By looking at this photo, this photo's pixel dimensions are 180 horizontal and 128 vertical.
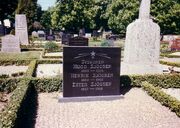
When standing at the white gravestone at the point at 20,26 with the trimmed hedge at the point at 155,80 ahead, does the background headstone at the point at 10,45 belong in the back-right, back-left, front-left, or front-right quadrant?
front-right

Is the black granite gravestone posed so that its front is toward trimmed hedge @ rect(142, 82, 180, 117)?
no

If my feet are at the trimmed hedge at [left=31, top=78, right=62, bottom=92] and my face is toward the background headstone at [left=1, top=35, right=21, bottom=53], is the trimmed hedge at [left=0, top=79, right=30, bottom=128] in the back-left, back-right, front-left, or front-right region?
back-left

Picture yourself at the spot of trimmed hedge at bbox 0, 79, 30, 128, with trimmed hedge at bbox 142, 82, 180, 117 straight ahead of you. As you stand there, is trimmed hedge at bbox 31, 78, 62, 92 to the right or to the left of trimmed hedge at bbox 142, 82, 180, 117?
left

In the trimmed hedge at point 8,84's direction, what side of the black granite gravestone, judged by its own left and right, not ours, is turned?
right

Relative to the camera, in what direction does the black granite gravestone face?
facing the viewer

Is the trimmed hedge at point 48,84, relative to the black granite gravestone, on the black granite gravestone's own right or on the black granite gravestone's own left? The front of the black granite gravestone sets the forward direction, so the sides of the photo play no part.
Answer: on the black granite gravestone's own right

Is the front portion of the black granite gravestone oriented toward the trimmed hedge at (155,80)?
no

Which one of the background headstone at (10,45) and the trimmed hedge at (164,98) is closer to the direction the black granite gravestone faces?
the trimmed hedge
